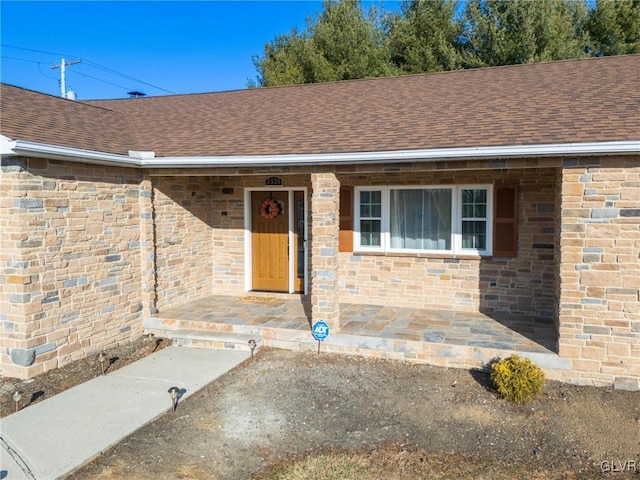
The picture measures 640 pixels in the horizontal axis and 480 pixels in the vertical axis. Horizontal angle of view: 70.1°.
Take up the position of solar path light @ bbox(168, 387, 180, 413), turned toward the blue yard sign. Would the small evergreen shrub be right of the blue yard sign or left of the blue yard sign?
right

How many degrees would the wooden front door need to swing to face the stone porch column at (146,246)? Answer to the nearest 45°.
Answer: approximately 45° to its right

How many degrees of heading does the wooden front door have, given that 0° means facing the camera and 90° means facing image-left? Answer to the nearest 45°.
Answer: approximately 0°

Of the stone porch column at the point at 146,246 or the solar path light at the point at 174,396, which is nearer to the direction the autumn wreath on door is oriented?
the solar path light

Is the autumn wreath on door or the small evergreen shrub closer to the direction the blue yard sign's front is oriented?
the small evergreen shrub

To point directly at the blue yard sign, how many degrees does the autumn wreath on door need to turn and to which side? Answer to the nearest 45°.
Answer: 0° — it already faces it

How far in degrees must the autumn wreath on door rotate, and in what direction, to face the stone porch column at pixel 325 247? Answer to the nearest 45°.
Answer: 0° — it already faces it

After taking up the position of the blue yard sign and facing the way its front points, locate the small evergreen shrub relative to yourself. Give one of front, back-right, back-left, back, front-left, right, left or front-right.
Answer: front-left

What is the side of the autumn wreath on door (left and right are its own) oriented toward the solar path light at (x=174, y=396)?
front

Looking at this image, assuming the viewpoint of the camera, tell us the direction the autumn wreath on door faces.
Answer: facing the viewer

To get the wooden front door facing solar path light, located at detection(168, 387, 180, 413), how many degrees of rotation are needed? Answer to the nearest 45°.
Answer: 0° — it already faces it

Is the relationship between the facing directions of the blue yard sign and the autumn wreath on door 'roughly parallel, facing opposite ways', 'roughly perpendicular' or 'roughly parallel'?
roughly parallel

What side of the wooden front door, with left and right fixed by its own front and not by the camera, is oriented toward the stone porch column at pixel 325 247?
front

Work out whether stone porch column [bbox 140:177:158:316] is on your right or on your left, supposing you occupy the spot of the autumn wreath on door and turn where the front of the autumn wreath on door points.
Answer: on your right

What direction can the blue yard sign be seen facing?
toward the camera

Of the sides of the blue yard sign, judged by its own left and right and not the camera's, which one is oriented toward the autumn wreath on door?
back

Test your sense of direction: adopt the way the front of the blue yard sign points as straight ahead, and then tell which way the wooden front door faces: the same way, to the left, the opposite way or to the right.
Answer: the same way

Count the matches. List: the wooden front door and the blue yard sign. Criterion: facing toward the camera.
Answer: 2
